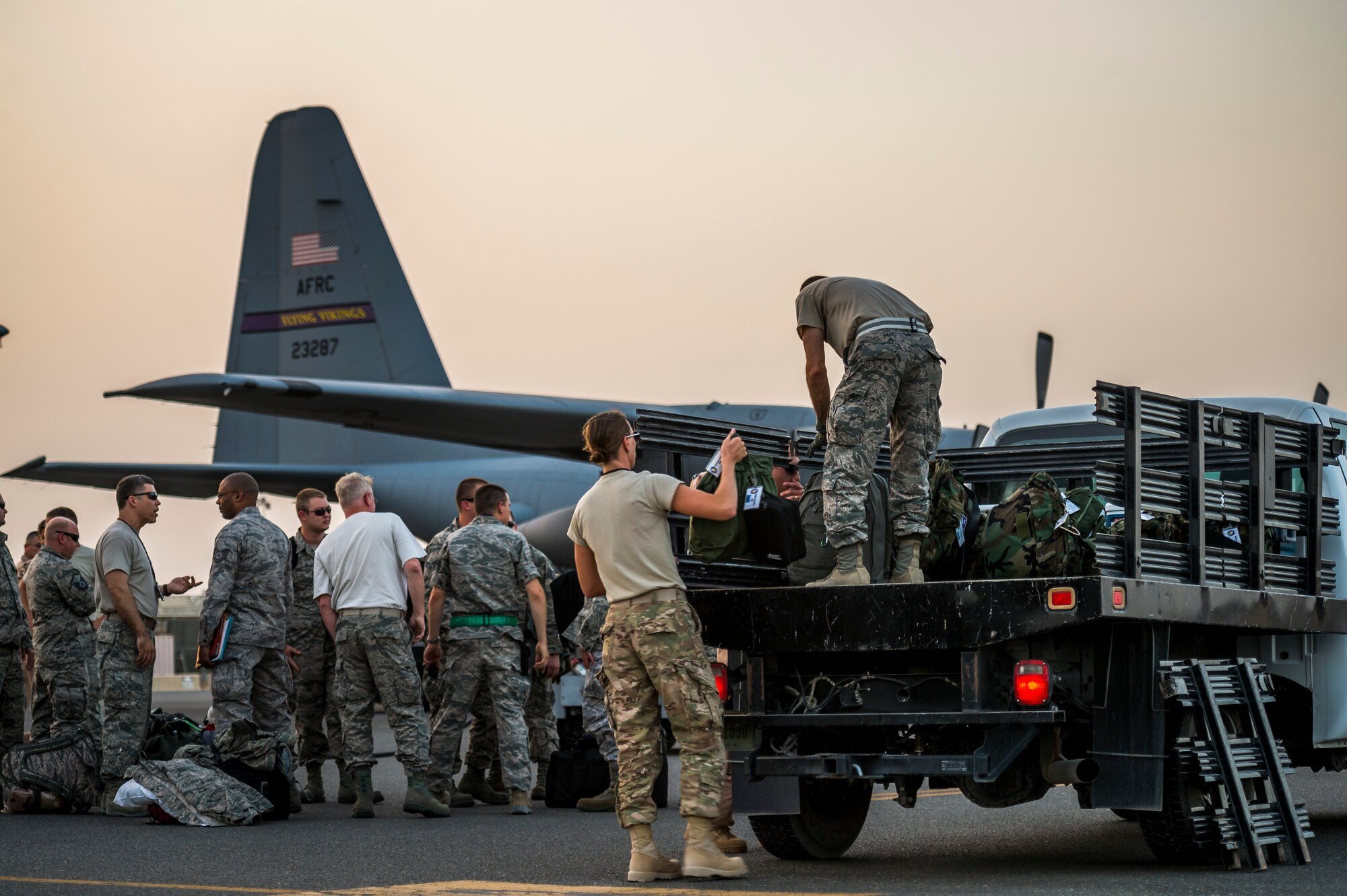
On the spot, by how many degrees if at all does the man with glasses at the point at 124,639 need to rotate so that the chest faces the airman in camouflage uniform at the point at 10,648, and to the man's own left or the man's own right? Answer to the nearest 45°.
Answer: approximately 135° to the man's own left

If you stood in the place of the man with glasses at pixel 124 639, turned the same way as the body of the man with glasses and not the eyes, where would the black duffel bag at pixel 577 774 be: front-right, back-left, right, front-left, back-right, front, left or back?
front

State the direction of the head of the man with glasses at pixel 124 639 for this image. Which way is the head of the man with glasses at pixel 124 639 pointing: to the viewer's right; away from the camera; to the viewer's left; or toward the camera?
to the viewer's right

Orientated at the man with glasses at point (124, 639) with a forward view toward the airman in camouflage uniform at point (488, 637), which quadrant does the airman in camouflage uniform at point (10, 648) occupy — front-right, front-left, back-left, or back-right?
back-left

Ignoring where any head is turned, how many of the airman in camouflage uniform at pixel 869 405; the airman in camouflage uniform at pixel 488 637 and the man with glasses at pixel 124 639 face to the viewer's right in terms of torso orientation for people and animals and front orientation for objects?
1

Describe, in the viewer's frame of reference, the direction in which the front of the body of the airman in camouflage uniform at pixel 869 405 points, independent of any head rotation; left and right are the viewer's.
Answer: facing away from the viewer and to the left of the viewer

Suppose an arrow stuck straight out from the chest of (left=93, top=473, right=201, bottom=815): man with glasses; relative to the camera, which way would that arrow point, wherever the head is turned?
to the viewer's right

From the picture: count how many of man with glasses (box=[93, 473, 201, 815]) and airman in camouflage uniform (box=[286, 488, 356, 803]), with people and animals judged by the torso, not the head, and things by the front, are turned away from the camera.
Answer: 0

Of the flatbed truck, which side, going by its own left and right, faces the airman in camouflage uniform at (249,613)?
left

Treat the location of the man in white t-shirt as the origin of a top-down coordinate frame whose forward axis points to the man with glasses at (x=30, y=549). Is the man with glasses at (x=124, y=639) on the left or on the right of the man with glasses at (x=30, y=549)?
left
